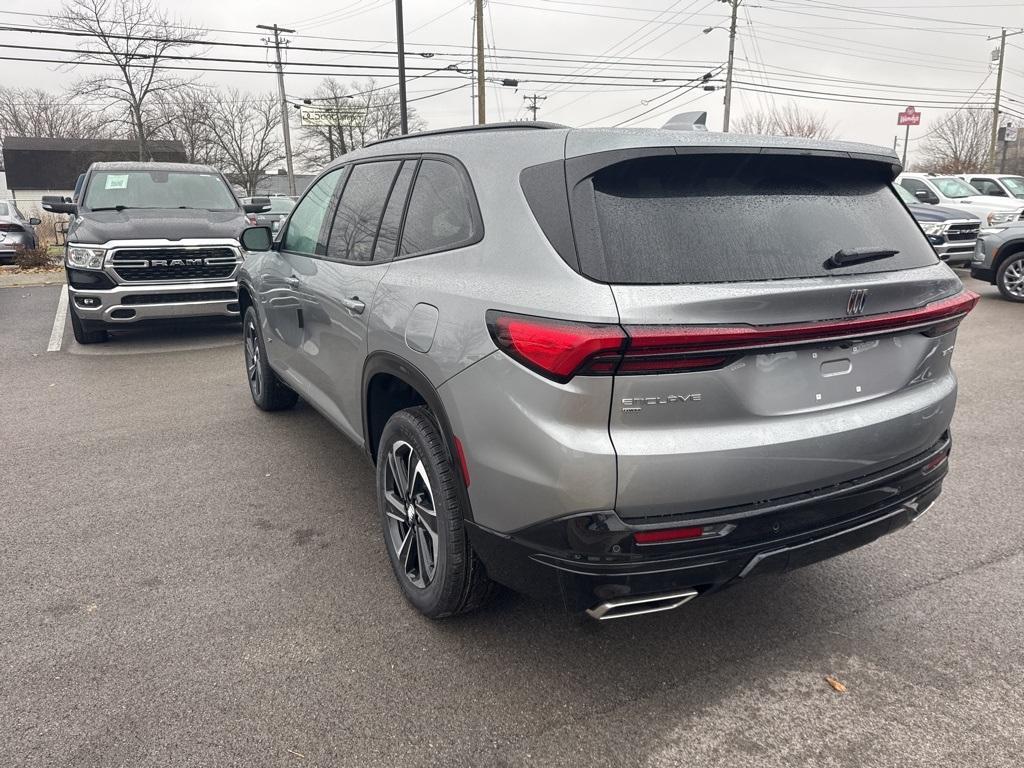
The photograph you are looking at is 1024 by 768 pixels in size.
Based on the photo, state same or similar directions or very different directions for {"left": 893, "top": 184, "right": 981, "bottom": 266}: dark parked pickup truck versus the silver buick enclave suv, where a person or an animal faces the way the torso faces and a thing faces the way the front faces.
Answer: very different directions

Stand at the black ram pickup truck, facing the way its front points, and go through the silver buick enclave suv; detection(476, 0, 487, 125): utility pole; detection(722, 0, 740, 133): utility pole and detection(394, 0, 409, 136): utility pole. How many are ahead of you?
1

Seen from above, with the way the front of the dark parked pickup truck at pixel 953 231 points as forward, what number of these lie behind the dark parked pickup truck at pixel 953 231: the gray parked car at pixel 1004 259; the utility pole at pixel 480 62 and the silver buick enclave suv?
1

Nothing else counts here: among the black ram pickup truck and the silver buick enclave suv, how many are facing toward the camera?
1

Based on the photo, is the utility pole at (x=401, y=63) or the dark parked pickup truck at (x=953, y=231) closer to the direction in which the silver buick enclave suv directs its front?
the utility pole

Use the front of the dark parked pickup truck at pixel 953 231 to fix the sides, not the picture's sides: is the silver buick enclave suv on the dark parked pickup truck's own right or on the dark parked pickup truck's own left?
on the dark parked pickup truck's own right

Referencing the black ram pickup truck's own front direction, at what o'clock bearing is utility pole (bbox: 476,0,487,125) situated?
The utility pole is roughly at 7 o'clock from the black ram pickup truck.

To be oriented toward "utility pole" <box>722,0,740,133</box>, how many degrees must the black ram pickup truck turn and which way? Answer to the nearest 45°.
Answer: approximately 135° to its left

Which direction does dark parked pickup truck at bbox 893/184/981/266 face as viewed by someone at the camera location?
facing the viewer and to the right of the viewer

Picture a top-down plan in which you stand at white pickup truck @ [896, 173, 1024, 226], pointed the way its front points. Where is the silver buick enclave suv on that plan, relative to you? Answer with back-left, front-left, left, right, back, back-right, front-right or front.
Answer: front-right

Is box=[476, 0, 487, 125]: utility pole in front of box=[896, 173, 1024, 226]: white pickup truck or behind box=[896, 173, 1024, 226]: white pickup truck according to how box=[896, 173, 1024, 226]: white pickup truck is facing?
behind

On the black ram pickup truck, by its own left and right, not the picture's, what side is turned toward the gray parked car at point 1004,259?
left

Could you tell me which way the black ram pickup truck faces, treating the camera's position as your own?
facing the viewer

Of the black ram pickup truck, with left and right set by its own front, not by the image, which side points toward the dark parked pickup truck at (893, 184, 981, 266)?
left

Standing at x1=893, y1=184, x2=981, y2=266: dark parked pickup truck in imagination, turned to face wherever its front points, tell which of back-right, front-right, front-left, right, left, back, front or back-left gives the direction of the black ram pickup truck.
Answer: right

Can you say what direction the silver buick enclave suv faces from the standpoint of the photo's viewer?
facing away from the viewer and to the left of the viewer

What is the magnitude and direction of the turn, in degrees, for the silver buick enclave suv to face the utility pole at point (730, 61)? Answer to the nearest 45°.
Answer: approximately 45° to its right

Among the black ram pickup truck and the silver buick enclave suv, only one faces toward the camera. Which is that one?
the black ram pickup truck
